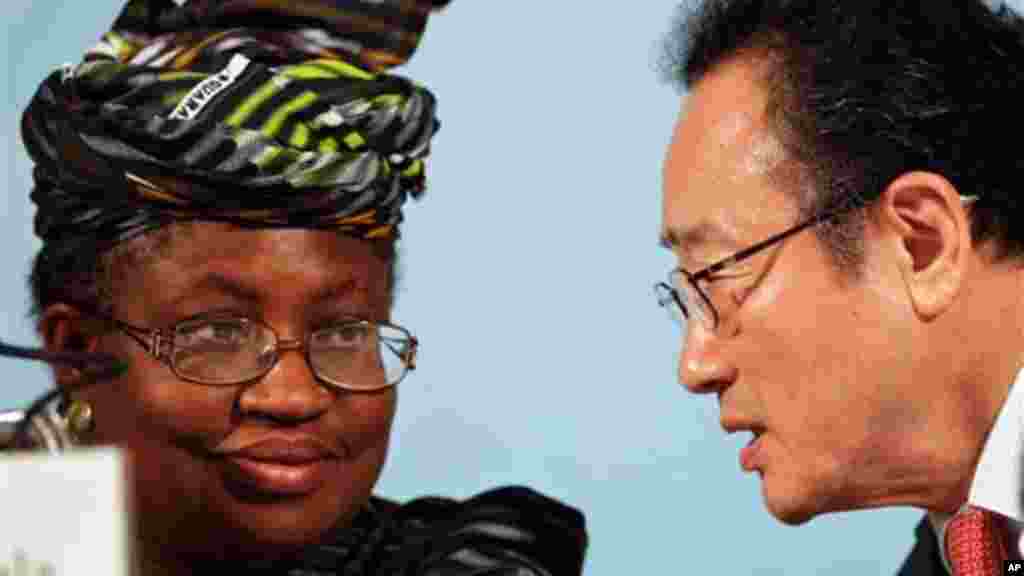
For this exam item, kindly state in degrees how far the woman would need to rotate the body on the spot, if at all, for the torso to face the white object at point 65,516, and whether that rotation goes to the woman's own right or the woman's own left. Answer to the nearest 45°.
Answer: approximately 45° to the woman's own right

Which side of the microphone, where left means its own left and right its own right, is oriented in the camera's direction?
right

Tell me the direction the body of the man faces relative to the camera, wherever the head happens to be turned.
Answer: to the viewer's left

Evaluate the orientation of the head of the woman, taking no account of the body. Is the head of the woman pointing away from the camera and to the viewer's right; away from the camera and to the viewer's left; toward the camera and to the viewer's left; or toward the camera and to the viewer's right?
toward the camera and to the viewer's right

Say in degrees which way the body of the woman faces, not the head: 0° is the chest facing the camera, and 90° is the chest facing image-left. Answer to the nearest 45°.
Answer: approximately 315°

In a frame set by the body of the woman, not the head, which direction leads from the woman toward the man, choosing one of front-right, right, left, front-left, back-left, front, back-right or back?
front-left

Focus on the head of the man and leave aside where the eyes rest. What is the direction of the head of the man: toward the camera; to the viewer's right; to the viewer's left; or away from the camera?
to the viewer's left

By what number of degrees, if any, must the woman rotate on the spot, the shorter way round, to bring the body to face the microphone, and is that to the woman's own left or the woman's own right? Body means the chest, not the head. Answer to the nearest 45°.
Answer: approximately 45° to the woman's own right

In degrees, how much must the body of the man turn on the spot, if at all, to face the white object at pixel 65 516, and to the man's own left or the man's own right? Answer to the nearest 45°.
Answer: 0° — they already face it
